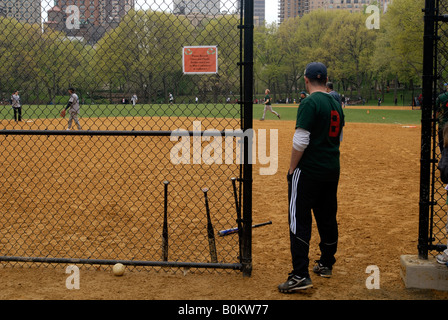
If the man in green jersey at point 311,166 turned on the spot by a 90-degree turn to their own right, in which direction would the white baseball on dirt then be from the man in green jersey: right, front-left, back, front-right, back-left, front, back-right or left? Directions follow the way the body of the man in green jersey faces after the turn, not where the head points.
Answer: back-left

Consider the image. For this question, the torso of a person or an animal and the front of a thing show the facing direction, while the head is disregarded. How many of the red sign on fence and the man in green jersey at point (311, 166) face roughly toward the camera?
1

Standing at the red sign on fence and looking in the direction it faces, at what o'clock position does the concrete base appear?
The concrete base is roughly at 9 o'clock from the red sign on fence.

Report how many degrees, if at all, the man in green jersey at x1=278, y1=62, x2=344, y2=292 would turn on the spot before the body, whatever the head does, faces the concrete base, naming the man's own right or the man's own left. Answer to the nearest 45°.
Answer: approximately 135° to the man's own right

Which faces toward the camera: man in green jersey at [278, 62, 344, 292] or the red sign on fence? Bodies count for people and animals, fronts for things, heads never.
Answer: the red sign on fence

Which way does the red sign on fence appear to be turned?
toward the camera

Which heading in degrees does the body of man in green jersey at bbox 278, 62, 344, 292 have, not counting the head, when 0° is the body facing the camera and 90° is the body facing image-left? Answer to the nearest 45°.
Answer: approximately 135°

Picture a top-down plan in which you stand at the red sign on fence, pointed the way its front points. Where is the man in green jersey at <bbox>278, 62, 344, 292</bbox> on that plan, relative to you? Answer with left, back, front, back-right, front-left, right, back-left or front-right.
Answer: left

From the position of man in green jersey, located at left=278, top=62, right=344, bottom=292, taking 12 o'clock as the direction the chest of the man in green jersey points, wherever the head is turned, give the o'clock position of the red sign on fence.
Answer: The red sign on fence is roughly at 10 o'clock from the man in green jersey.

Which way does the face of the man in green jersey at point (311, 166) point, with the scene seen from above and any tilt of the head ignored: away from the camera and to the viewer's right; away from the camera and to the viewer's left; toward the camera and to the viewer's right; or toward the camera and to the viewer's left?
away from the camera and to the viewer's left
